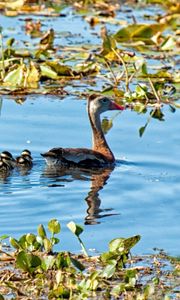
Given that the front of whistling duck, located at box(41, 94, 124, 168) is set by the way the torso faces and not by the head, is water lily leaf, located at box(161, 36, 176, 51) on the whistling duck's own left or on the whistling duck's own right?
on the whistling duck's own left

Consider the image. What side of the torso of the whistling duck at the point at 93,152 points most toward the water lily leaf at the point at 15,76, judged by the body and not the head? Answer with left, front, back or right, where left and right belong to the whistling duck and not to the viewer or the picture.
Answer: left

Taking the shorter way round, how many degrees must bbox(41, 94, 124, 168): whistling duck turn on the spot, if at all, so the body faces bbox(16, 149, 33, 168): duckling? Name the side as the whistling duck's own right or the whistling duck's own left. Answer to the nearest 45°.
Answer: approximately 135° to the whistling duck's own right

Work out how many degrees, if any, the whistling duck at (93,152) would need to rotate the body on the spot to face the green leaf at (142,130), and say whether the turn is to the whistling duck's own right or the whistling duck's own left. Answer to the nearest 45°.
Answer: approximately 45° to the whistling duck's own left

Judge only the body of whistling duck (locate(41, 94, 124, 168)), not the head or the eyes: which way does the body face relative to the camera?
to the viewer's right

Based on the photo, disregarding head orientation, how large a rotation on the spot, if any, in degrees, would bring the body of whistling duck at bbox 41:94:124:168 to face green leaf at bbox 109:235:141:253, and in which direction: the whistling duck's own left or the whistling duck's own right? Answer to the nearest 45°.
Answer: approximately 90° to the whistling duck's own right

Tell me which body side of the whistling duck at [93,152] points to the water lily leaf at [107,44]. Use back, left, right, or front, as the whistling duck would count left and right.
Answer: left

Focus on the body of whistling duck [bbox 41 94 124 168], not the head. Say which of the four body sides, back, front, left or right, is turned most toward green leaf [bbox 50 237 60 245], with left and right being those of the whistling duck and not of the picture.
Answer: right

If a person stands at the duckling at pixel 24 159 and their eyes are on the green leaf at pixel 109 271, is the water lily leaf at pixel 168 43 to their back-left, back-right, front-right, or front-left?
back-left

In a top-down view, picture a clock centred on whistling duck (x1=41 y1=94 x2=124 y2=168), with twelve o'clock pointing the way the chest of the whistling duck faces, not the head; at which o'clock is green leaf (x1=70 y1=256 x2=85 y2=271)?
The green leaf is roughly at 3 o'clock from the whistling duck.

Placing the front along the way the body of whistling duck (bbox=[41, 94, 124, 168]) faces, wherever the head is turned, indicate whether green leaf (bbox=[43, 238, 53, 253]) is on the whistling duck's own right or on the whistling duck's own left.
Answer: on the whistling duck's own right

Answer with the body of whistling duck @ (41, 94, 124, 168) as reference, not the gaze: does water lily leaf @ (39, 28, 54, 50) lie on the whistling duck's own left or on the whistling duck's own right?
on the whistling duck's own left
